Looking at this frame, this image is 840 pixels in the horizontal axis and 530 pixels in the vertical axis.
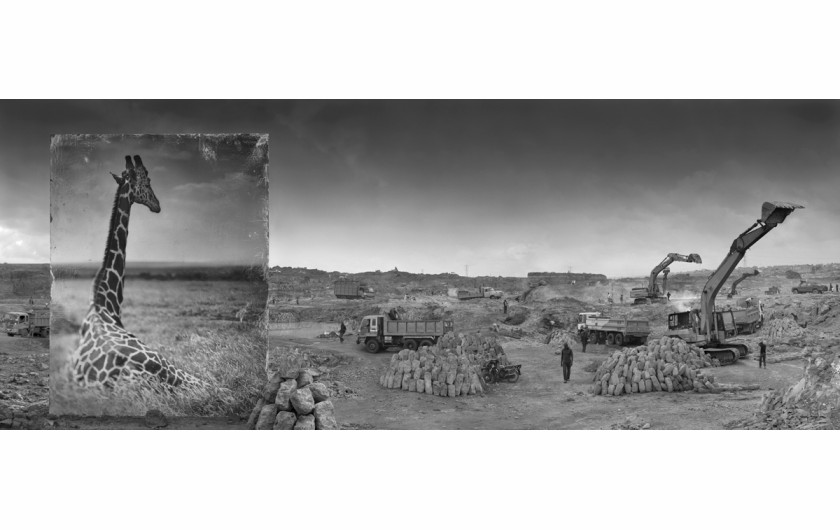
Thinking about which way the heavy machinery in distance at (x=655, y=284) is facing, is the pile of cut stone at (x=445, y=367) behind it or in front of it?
behind

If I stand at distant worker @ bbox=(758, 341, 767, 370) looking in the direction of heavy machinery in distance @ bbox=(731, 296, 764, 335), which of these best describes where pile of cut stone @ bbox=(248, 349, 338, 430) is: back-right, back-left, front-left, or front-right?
back-left

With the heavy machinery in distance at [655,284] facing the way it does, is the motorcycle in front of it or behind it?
behind

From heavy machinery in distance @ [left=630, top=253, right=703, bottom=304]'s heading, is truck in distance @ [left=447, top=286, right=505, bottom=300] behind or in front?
behind

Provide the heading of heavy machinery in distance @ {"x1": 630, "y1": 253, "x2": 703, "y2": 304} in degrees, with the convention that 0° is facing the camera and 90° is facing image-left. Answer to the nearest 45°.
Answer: approximately 270°

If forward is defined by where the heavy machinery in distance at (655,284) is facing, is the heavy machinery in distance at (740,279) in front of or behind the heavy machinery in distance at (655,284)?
in front

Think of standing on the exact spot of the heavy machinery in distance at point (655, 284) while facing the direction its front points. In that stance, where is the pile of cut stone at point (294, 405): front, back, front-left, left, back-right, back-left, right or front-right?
back-right

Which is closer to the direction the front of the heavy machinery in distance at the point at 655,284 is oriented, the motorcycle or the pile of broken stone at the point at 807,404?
the pile of broken stone
